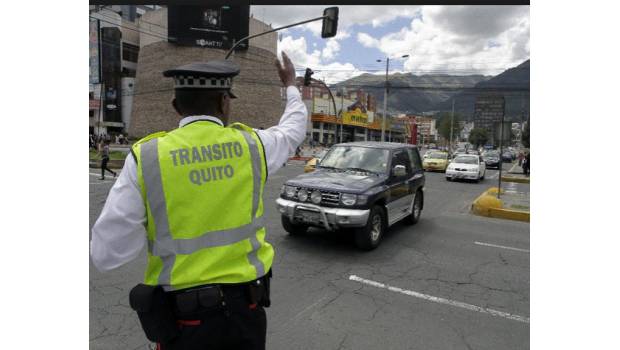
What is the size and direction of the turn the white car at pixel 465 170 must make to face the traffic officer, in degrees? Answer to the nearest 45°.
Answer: approximately 45° to its left

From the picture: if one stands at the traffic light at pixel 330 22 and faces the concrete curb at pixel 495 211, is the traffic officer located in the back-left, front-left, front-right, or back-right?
front-right

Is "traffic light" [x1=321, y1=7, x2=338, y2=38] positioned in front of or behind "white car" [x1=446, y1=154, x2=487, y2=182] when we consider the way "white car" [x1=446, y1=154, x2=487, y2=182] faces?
in front

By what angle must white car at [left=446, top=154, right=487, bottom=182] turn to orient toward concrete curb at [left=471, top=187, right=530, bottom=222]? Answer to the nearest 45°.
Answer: approximately 45° to its left

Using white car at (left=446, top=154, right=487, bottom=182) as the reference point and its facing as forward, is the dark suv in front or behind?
in front

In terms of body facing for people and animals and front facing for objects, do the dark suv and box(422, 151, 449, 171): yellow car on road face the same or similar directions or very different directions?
same or similar directions

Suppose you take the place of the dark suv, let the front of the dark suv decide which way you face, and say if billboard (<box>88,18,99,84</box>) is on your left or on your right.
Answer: on your right

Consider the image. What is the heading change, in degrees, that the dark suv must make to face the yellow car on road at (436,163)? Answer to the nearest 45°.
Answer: approximately 135° to its right

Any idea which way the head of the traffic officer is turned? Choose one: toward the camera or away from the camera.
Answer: away from the camera

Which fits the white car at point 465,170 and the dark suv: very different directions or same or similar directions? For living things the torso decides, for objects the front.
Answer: same or similar directions

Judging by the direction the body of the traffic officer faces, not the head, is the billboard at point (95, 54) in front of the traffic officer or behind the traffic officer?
in front

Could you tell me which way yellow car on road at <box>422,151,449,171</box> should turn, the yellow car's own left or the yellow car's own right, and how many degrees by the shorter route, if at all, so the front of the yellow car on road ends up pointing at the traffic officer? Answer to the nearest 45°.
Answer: approximately 45° to the yellow car's own left

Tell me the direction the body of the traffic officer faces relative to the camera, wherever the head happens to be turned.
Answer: away from the camera

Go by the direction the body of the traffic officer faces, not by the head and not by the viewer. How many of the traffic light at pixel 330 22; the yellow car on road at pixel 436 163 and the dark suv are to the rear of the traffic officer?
0
